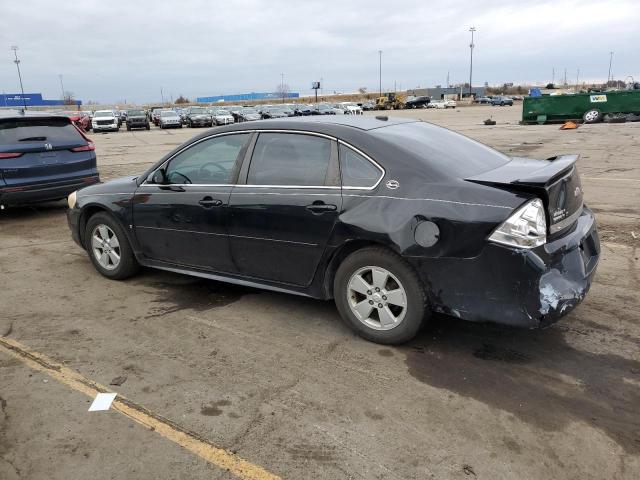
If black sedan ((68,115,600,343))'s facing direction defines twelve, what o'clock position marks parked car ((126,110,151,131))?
The parked car is roughly at 1 o'clock from the black sedan.

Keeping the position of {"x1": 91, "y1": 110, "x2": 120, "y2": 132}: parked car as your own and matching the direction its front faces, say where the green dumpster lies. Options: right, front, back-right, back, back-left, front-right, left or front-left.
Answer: front-left

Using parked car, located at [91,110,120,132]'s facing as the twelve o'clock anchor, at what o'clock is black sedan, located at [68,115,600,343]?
The black sedan is roughly at 12 o'clock from the parked car.

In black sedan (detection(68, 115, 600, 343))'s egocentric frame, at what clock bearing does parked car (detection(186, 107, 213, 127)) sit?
The parked car is roughly at 1 o'clock from the black sedan.

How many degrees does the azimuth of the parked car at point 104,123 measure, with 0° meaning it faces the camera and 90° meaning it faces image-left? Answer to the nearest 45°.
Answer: approximately 0°

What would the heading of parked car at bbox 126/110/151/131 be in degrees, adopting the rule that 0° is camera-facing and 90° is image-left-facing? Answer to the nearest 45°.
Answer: approximately 0°

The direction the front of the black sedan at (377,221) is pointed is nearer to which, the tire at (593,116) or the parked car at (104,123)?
the parked car

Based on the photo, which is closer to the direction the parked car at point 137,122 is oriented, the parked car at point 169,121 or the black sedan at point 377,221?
the black sedan

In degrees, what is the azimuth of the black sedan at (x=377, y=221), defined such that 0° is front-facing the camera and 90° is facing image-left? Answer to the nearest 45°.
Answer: approximately 135°

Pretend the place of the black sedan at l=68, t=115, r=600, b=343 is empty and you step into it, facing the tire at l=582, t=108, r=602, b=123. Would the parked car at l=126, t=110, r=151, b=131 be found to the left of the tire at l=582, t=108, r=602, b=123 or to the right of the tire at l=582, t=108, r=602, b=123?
left
